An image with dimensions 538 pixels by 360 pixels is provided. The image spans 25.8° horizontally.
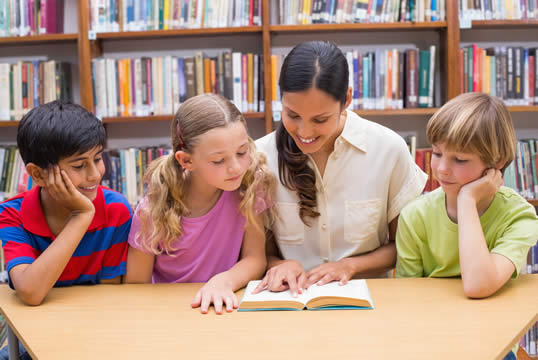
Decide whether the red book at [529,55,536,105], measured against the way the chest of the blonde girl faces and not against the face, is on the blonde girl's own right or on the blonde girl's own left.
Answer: on the blonde girl's own left

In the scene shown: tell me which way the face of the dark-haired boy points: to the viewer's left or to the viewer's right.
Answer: to the viewer's right

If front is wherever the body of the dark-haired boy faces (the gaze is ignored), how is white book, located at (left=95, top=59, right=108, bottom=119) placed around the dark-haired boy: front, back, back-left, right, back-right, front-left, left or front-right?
back-left

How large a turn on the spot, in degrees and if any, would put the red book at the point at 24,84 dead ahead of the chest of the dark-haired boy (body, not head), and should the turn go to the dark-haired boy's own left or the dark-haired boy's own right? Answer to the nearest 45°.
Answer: approximately 135° to the dark-haired boy's own left

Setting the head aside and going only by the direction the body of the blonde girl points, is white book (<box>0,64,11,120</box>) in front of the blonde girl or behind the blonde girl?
behind

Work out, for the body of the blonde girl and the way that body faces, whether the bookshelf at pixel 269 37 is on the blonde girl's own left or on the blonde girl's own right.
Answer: on the blonde girl's own left

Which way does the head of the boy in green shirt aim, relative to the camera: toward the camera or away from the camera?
toward the camera

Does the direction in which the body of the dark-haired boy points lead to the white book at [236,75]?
no

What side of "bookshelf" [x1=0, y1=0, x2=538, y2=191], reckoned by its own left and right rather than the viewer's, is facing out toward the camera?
front

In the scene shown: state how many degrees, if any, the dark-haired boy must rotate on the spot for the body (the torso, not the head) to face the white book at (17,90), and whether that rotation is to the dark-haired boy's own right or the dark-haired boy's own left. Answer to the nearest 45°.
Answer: approximately 135° to the dark-haired boy's own left

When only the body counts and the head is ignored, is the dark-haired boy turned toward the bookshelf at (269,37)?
no

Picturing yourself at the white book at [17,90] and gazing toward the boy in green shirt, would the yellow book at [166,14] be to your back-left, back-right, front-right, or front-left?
front-left

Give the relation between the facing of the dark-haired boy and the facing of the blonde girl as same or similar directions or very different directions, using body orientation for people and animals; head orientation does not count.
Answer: same or similar directions

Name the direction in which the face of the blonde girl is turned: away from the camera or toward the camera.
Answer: toward the camera

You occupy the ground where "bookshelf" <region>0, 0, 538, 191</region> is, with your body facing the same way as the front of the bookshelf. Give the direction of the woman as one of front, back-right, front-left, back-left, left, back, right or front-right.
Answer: front

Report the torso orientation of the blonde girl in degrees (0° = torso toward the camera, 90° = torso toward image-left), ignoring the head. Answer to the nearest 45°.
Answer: approximately 315°
